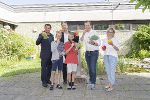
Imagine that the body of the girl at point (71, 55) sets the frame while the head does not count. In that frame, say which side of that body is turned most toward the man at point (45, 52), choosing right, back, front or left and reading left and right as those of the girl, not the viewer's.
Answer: right

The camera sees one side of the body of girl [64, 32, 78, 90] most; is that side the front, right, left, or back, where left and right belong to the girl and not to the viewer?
front

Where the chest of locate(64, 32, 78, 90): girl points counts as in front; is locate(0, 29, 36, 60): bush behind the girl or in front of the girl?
behind

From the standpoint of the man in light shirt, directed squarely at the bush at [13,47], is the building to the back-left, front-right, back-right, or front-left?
front-right

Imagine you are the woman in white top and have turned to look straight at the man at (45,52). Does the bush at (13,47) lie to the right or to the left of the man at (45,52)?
right

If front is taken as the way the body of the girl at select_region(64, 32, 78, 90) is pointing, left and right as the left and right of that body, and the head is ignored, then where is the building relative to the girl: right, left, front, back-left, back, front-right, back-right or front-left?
back

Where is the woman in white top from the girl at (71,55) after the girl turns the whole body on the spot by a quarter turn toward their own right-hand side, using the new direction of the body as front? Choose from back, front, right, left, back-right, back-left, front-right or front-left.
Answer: back

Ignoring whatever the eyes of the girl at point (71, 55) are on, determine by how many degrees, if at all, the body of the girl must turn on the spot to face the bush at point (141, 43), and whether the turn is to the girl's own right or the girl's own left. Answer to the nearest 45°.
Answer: approximately 135° to the girl's own left
